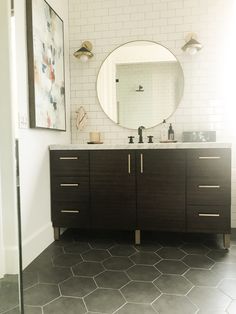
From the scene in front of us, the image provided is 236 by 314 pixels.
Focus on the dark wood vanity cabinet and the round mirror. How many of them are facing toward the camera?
2

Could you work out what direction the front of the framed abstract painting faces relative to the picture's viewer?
facing the viewer and to the right of the viewer

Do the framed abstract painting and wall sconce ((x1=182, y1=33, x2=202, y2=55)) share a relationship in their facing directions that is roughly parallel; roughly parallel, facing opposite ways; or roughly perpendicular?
roughly perpendicular

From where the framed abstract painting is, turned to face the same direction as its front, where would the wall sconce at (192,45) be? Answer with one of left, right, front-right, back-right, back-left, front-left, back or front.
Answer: front-left

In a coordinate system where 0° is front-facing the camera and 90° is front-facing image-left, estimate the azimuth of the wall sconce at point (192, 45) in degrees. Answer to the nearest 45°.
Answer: approximately 0°

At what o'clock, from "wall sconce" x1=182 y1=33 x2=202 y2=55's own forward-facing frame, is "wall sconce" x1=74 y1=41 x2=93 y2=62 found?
"wall sconce" x1=74 y1=41 x2=93 y2=62 is roughly at 3 o'clock from "wall sconce" x1=182 y1=33 x2=202 y2=55.

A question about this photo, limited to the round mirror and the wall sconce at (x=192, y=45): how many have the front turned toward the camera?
2

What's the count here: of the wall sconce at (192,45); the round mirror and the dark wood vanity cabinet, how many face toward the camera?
3
